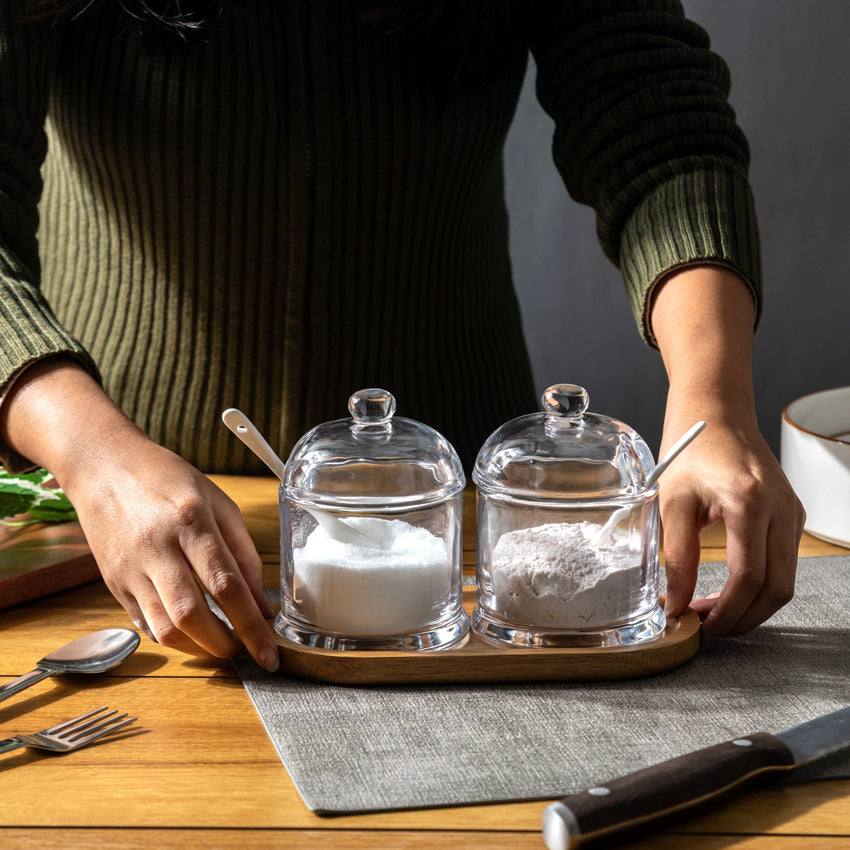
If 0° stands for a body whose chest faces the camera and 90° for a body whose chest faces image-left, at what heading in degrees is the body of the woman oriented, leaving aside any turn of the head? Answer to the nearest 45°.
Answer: approximately 0°

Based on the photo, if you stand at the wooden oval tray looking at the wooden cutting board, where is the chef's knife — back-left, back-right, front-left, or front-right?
back-left
